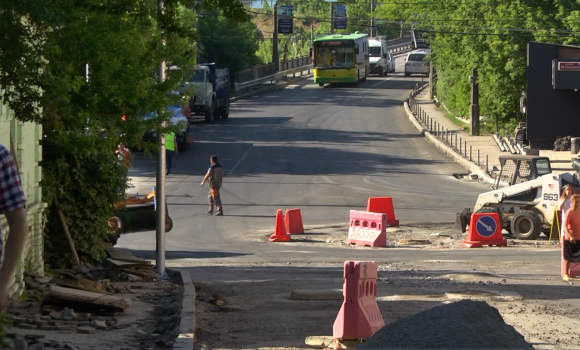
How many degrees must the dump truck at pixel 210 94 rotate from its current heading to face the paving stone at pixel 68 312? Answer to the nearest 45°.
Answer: approximately 45° to its left

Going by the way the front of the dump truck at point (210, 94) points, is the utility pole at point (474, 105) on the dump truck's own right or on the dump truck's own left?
on the dump truck's own left

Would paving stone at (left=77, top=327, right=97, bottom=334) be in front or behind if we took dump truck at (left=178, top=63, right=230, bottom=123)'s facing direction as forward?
in front

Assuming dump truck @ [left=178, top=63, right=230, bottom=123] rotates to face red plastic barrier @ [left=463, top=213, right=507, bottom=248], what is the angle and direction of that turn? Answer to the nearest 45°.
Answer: approximately 45° to its left

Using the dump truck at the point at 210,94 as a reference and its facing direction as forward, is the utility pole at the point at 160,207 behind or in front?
in front

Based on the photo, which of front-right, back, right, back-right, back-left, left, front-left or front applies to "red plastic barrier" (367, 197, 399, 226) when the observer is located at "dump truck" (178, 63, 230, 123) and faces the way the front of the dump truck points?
front-left

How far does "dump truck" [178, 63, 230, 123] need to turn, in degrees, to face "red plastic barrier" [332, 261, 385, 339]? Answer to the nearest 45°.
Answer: approximately 45° to its left

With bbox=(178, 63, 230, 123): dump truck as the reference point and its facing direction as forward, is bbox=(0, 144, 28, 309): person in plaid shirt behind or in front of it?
in front

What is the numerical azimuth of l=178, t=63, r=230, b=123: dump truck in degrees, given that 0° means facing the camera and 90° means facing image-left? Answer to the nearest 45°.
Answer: approximately 45°
